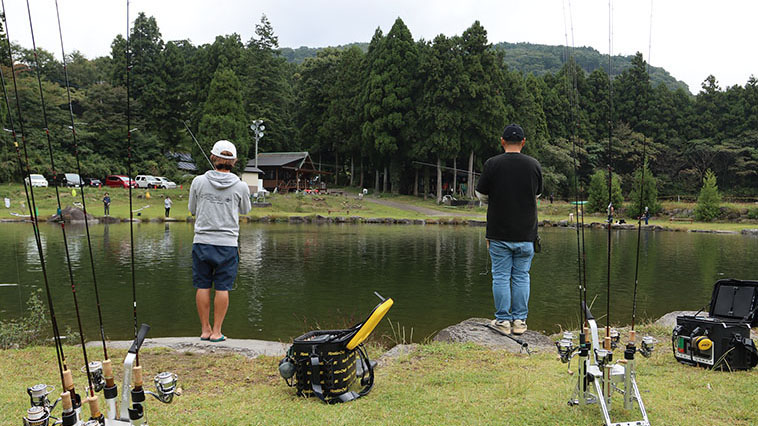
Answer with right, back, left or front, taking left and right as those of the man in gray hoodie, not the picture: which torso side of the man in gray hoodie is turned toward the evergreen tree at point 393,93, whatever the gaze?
front

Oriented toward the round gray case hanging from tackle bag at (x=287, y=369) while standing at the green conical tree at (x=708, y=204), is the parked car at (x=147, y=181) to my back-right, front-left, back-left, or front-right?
front-right

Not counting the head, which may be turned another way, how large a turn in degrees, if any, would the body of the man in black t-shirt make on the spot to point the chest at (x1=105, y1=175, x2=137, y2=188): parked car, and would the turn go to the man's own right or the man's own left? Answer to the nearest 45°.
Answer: approximately 45° to the man's own left

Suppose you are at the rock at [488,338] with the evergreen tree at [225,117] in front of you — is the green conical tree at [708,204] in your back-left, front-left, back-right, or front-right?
front-right

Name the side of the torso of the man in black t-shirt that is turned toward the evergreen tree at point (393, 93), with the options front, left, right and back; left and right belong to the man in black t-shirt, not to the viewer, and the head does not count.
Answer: front

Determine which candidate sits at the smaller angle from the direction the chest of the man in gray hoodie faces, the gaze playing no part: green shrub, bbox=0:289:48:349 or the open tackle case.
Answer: the green shrub

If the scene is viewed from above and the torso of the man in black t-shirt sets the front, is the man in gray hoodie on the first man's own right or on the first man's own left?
on the first man's own left

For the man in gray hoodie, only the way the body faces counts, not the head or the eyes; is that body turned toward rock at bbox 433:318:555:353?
no

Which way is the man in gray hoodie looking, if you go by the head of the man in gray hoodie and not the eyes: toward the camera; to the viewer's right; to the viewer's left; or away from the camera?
away from the camera

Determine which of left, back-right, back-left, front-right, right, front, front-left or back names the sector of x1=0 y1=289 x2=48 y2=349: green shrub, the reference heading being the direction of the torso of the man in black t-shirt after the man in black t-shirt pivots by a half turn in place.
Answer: right

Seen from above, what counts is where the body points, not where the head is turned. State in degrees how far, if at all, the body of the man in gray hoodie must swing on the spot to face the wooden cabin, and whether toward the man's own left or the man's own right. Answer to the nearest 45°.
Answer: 0° — they already face it

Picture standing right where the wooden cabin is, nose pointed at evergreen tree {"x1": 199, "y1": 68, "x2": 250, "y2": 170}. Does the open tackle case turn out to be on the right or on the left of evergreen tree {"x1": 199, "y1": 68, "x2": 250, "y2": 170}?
left

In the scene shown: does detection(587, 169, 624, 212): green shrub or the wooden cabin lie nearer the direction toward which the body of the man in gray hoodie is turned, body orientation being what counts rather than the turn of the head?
the wooden cabin

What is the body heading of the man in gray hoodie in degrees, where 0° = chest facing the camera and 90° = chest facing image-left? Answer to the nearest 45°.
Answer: approximately 180°

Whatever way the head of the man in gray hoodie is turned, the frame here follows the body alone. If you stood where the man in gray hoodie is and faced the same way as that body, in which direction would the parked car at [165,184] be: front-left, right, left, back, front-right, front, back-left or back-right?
front

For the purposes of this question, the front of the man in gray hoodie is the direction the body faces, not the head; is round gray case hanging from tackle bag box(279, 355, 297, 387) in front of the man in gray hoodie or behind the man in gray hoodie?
behind

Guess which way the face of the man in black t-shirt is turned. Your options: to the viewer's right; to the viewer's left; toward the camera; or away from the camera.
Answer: away from the camera

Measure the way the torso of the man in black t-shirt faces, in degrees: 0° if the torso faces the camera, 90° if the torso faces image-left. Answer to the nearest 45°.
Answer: approximately 180°

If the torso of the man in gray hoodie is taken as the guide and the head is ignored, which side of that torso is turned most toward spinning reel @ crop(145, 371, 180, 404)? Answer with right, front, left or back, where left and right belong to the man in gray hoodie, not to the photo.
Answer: back

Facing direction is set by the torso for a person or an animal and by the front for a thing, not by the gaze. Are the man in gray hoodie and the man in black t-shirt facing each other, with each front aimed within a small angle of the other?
no
